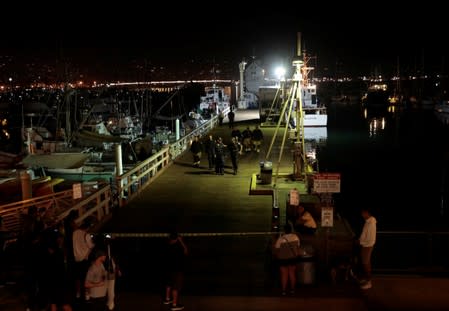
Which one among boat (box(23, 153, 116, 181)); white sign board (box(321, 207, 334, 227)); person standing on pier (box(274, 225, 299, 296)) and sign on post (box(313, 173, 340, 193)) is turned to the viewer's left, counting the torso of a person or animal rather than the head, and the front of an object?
the boat

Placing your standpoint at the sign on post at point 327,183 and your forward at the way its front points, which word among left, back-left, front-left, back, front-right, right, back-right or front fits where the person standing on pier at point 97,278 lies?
front-right

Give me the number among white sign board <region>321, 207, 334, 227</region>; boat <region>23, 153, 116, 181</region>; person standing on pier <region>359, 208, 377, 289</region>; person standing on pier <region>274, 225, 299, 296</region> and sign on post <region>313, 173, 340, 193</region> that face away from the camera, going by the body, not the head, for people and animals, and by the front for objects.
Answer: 1

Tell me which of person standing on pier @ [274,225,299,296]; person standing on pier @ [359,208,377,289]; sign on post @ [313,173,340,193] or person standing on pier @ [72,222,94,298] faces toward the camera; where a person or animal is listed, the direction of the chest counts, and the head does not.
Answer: the sign on post

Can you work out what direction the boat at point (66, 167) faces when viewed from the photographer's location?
facing to the left of the viewer

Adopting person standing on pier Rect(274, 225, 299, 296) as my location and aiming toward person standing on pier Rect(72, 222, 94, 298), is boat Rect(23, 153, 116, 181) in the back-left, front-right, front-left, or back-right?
front-right

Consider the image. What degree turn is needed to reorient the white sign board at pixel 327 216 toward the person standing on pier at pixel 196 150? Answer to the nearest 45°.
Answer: approximately 135° to its right

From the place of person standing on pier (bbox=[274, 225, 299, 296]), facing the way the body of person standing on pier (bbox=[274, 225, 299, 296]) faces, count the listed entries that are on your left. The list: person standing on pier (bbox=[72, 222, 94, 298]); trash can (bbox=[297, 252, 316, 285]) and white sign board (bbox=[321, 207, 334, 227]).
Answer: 1

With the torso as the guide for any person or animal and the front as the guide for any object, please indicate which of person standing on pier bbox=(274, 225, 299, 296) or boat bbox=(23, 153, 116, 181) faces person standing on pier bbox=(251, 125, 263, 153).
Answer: person standing on pier bbox=(274, 225, 299, 296)

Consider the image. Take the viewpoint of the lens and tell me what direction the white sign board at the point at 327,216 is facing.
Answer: facing the viewer

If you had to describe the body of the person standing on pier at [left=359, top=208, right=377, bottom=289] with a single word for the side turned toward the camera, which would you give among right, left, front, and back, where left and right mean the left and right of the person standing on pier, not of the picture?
left

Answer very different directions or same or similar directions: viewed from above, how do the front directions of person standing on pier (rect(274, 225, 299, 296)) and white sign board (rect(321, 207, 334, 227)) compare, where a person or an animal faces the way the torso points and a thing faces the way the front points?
very different directions

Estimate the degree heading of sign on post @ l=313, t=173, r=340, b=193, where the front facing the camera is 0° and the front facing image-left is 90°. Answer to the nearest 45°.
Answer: approximately 0°

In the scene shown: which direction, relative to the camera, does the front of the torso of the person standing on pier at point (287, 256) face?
away from the camera

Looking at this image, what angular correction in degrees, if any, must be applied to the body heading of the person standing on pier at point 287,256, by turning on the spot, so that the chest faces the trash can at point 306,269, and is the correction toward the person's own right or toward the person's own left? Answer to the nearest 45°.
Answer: approximately 45° to the person's own right

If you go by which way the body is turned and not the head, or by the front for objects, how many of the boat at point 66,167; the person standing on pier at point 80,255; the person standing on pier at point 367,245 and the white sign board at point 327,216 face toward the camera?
1

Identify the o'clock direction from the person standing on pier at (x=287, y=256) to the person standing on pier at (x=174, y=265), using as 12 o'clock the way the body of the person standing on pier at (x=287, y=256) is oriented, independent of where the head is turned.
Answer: the person standing on pier at (x=174, y=265) is roughly at 8 o'clock from the person standing on pier at (x=287, y=256).
